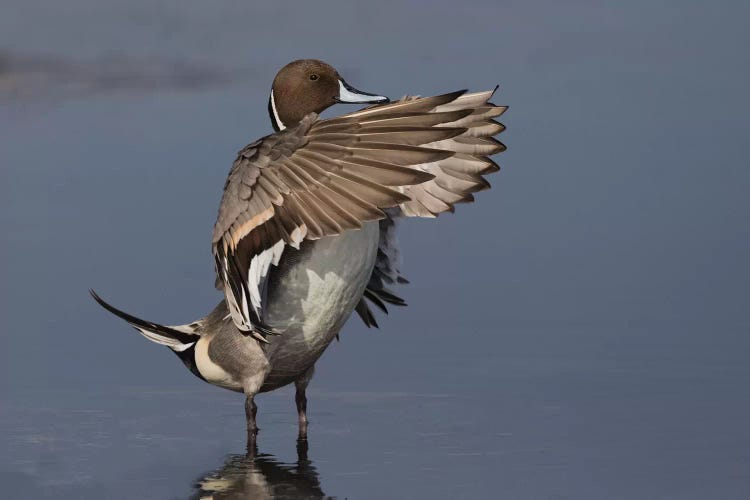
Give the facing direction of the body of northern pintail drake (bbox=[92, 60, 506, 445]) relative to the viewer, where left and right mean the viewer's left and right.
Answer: facing to the right of the viewer
